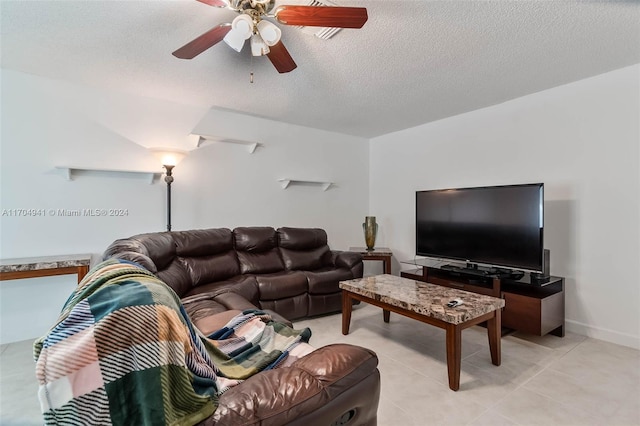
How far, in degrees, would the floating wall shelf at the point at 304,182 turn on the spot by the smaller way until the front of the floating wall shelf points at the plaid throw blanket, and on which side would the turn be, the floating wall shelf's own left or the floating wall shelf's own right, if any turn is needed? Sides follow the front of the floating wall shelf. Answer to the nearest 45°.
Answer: approximately 45° to the floating wall shelf's own right

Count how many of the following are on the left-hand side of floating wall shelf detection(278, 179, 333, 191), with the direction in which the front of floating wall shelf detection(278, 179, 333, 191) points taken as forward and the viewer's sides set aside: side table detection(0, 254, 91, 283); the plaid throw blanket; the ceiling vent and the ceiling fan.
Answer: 0

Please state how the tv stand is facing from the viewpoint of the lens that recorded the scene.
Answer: facing the viewer and to the left of the viewer

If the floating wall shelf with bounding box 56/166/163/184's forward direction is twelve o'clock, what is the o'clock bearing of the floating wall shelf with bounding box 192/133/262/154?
the floating wall shelf with bounding box 192/133/262/154 is roughly at 9 o'clock from the floating wall shelf with bounding box 56/166/163/184.

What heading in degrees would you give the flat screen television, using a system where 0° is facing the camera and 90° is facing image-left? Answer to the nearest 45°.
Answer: approximately 45°

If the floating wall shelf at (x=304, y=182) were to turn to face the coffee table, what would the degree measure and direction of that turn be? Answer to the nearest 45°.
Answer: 0° — it already faces it

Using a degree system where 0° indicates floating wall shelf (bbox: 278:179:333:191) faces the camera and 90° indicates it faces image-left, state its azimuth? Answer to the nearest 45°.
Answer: approximately 315°

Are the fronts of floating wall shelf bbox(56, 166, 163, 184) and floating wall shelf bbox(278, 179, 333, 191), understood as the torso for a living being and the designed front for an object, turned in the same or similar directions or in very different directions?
same or similar directions

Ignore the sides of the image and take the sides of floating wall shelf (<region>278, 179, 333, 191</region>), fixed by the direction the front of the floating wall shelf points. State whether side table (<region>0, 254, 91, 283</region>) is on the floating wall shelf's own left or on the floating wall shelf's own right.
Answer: on the floating wall shelf's own right

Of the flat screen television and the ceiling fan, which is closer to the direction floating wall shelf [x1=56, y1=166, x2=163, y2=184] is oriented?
the ceiling fan

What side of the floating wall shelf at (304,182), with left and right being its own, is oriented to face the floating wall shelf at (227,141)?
right

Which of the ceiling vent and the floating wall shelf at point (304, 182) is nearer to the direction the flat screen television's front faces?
the ceiling vent

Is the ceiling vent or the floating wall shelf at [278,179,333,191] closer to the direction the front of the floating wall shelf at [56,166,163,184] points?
the ceiling vent

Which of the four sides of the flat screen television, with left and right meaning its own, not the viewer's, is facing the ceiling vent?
front

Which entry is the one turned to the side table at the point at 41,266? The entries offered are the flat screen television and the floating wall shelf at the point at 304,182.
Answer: the flat screen television

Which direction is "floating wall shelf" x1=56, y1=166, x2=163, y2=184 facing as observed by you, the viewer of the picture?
facing the viewer
